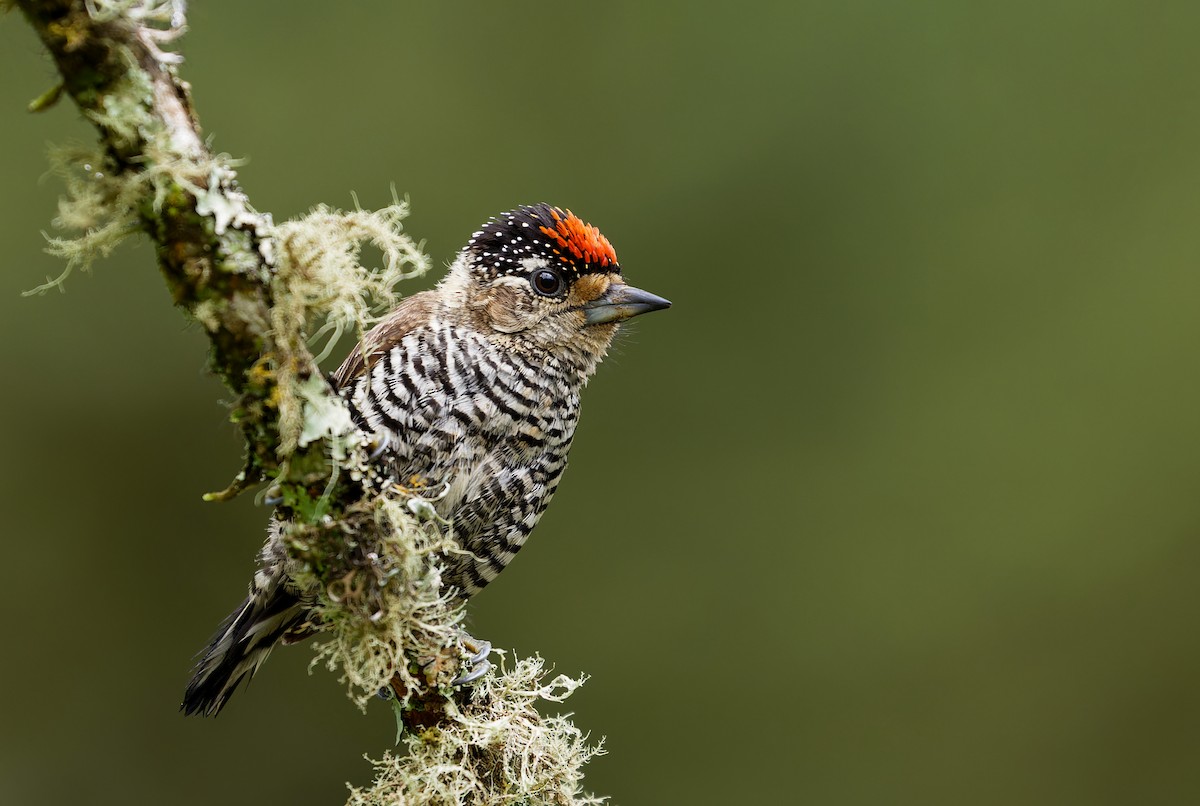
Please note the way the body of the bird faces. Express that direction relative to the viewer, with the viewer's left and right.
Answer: facing the viewer and to the right of the viewer
